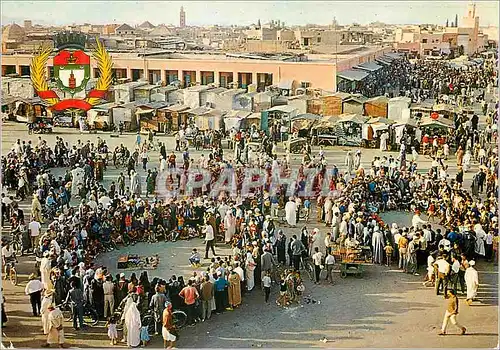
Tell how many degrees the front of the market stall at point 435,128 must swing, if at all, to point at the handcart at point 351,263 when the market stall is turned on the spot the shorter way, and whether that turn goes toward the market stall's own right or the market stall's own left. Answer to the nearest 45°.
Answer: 0° — it already faces it

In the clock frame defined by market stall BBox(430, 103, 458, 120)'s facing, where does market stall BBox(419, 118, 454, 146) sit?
market stall BBox(419, 118, 454, 146) is roughly at 12 o'clock from market stall BBox(430, 103, 458, 120).

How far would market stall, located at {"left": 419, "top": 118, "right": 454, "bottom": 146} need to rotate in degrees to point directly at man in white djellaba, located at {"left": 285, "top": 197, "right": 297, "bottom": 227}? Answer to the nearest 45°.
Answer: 0° — it already faces them

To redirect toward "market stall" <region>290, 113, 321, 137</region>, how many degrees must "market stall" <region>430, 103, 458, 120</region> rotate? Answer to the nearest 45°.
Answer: approximately 45° to its right

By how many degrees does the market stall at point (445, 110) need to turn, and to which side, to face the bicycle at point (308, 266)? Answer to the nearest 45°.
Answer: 0° — it already faces it

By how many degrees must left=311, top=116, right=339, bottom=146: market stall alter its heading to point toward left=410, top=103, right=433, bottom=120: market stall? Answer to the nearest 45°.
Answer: approximately 135° to its left

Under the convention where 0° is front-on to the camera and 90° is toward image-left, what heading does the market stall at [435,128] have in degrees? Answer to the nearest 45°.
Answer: approximately 0°

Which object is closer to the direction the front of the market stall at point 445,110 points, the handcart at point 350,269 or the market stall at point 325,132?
the handcart

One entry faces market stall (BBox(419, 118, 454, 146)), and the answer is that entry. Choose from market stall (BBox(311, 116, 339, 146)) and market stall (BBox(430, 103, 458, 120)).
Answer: market stall (BBox(430, 103, 458, 120))

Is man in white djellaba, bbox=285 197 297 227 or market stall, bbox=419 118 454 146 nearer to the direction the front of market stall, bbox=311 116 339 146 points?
the man in white djellaba

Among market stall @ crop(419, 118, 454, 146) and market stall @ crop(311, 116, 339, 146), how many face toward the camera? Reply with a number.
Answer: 2

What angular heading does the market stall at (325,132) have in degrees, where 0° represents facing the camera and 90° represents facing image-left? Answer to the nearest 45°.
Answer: approximately 0°
